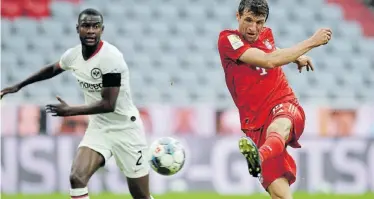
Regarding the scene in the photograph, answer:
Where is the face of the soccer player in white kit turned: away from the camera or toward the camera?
toward the camera

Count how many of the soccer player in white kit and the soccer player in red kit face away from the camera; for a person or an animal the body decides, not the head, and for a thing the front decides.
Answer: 0

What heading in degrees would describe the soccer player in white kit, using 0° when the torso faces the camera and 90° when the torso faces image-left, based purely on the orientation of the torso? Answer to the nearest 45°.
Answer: approximately 45°

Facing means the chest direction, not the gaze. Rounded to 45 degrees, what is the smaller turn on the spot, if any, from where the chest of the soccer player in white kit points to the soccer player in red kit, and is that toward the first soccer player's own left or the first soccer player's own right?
approximately 90° to the first soccer player's own left
